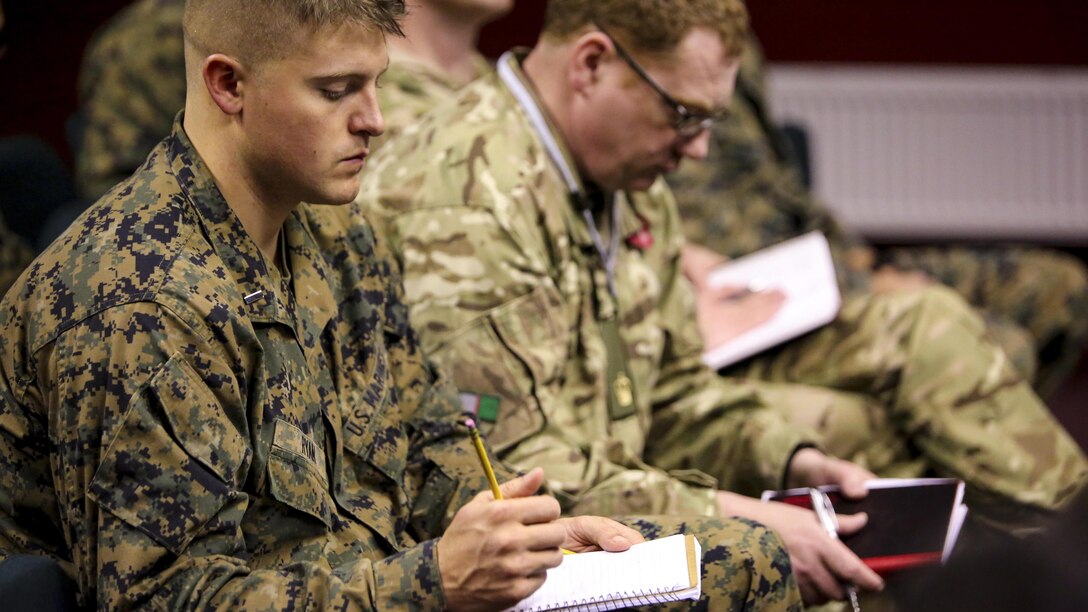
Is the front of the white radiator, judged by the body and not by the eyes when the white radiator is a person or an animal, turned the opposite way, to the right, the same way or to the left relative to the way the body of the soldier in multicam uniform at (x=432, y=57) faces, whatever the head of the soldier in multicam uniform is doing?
to the right

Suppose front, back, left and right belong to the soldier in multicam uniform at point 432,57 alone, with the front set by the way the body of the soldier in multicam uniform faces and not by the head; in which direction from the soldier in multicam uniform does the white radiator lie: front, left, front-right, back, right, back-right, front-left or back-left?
front-left

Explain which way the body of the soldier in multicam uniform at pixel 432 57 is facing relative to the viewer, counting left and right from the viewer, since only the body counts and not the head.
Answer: facing to the right of the viewer

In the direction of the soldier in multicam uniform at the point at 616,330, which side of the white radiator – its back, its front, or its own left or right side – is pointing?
front

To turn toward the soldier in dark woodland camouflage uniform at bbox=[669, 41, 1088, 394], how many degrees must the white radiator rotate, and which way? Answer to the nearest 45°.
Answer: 0° — it already faces them

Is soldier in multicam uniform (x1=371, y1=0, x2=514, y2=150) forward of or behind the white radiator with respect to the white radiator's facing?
forward

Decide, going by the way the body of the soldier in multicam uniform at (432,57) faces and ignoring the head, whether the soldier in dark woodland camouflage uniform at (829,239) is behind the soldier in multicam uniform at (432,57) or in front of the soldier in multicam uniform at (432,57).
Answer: in front

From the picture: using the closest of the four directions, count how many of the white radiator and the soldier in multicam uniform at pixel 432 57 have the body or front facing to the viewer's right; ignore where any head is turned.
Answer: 1

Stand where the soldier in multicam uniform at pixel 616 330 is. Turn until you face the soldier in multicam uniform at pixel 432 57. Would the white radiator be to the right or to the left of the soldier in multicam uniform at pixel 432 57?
right
